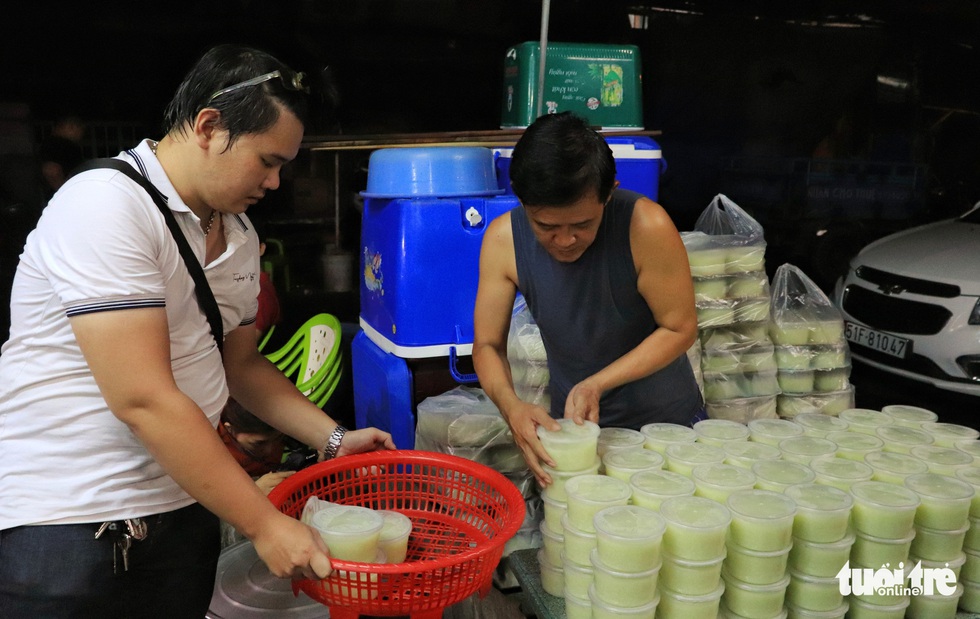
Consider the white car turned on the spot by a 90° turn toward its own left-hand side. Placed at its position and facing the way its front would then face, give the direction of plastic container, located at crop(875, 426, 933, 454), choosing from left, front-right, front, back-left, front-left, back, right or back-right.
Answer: front-right

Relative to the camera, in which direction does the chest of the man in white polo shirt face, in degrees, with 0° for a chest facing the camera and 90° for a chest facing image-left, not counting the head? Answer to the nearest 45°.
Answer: approximately 315°

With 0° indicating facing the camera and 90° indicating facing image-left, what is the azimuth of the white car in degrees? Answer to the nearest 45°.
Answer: approximately 45°

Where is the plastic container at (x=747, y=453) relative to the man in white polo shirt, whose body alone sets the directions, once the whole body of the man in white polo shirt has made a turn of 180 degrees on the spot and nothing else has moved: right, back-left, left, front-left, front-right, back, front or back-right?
back-right

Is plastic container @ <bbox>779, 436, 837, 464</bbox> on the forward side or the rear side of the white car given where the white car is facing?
on the forward side

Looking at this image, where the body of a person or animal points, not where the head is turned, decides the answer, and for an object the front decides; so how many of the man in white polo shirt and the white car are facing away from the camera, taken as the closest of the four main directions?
0

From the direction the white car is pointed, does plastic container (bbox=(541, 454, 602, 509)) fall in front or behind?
in front
